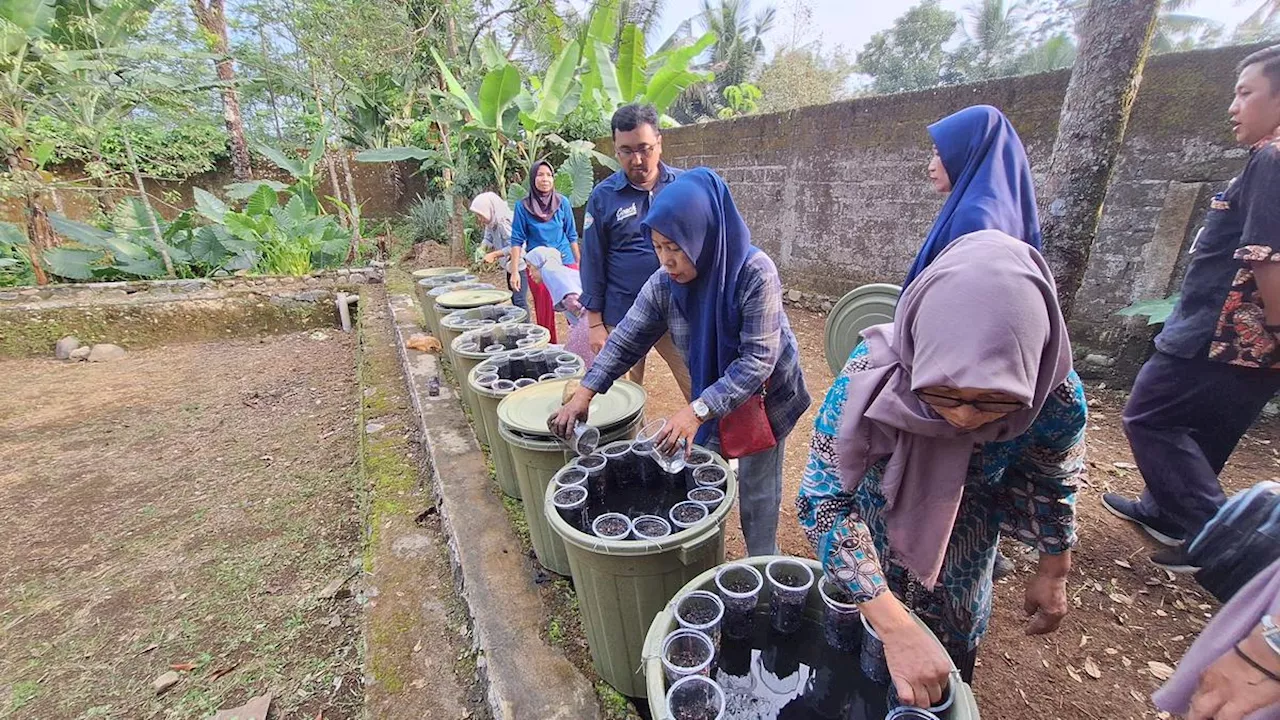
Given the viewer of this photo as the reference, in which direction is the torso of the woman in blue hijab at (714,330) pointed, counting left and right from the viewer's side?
facing the viewer and to the left of the viewer

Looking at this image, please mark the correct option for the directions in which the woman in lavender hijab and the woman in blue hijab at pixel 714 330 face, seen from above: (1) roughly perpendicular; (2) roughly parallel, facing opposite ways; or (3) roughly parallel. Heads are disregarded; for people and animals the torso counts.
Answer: roughly parallel

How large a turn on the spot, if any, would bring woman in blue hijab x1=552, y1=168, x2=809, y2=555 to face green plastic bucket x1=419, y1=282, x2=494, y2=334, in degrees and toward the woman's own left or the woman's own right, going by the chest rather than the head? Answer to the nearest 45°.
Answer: approximately 90° to the woman's own right

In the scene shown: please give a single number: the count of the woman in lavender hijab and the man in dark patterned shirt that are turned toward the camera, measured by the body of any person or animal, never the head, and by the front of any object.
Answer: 1

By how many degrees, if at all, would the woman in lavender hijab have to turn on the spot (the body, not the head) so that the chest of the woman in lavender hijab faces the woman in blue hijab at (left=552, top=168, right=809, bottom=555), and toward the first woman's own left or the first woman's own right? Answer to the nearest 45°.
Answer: approximately 135° to the first woman's own right

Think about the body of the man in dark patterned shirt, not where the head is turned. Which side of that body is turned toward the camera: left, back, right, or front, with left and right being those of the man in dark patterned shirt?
left

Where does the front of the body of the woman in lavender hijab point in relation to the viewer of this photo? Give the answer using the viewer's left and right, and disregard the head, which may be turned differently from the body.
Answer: facing the viewer

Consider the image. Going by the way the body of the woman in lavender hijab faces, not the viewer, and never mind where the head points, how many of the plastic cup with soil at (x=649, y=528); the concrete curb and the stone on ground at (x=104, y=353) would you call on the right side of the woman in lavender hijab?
3

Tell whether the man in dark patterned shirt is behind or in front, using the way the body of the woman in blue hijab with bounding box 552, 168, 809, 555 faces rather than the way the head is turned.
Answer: behind

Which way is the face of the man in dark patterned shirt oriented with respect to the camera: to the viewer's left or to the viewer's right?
to the viewer's left

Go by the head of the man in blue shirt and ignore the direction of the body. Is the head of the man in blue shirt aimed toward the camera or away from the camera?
toward the camera

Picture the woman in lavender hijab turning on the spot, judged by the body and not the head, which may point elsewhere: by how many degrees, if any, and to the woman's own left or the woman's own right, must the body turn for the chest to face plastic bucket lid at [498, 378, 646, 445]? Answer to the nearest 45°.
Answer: approximately 90° to the woman's own right
